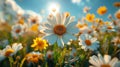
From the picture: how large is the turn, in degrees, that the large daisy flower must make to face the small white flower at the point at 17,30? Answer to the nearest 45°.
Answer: approximately 135° to its right

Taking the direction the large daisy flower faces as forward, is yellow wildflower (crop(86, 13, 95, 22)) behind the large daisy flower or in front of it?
behind

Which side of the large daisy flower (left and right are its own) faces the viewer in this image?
front
